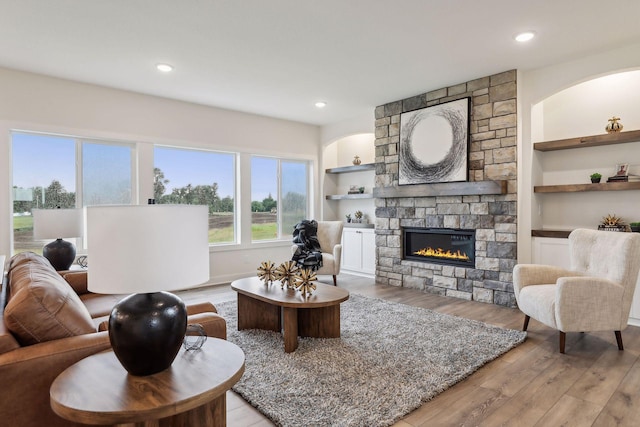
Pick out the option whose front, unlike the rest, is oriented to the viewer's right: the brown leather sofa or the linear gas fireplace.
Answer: the brown leather sofa

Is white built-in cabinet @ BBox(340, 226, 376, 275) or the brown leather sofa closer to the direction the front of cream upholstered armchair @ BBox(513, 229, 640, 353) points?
the brown leather sofa

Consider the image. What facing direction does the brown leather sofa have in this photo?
to the viewer's right

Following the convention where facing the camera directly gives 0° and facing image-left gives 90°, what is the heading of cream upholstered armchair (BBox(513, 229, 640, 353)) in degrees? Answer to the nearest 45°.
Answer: approximately 45°

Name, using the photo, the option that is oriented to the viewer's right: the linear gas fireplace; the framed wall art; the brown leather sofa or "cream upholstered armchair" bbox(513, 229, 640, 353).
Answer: the brown leather sofa

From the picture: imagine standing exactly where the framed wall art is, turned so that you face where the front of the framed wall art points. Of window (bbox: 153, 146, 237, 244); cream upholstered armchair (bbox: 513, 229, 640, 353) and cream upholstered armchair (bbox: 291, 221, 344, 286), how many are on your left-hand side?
1

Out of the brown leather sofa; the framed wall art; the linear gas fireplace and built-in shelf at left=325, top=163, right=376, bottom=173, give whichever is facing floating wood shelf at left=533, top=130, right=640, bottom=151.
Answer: the brown leather sofa

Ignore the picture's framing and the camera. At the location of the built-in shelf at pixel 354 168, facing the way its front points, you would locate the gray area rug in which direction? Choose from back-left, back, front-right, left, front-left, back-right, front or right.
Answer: front-left

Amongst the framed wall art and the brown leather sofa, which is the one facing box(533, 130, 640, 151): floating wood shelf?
the brown leather sofa

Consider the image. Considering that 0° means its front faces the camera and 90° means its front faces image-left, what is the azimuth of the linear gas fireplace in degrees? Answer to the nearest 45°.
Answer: approximately 45°
